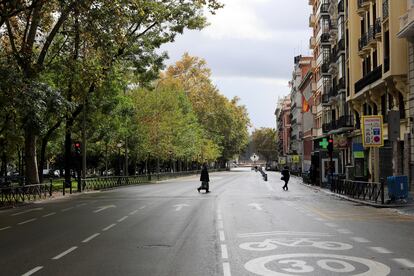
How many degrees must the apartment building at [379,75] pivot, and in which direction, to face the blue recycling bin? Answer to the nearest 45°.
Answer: approximately 45° to its left

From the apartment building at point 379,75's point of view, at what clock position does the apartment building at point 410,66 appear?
the apartment building at point 410,66 is roughly at 10 o'clock from the apartment building at point 379,75.

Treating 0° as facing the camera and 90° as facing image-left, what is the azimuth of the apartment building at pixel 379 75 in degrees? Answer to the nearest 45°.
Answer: approximately 45°

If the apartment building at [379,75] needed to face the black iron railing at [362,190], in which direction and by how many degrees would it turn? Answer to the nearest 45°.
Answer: approximately 45° to its left
